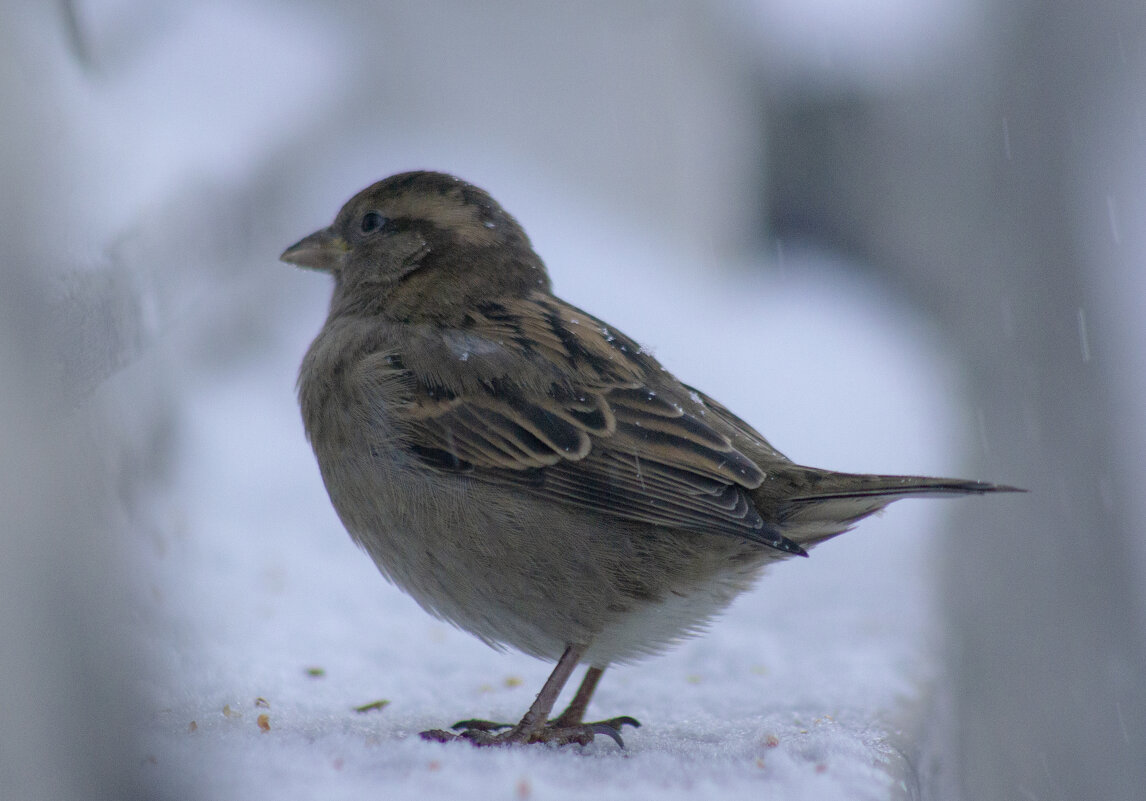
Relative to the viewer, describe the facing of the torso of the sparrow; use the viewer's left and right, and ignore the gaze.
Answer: facing to the left of the viewer
